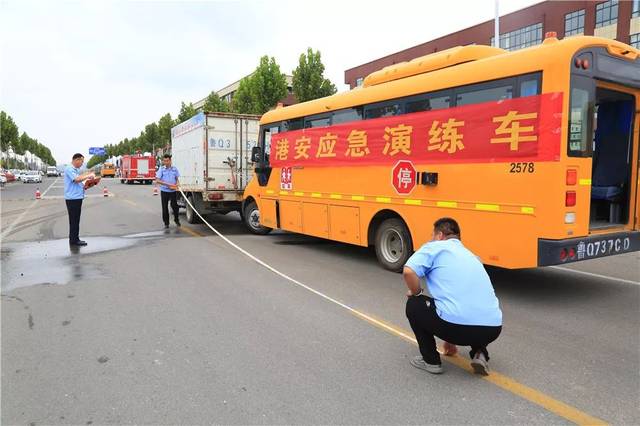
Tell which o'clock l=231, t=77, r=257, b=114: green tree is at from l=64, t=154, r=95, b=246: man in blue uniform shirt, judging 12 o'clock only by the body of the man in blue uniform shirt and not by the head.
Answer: The green tree is roughly at 10 o'clock from the man in blue uniform shirt.

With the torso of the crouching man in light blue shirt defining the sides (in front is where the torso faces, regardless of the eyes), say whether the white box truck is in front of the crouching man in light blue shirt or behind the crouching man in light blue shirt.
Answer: in front

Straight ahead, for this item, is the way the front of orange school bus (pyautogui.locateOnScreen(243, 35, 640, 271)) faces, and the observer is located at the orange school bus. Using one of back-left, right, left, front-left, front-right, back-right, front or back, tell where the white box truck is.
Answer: front

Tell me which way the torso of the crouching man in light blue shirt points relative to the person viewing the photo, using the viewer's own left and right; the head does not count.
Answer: facing away from the viewer and to the left of the viewer

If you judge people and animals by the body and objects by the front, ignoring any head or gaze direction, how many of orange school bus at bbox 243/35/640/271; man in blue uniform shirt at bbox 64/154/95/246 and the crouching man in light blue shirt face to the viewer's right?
1

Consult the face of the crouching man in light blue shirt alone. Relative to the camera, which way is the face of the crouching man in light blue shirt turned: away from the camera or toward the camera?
away from the camera

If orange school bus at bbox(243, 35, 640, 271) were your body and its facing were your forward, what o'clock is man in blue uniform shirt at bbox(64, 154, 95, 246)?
The man in blue uniform shirt is roughly at 11 o'clock from the orange school bus.

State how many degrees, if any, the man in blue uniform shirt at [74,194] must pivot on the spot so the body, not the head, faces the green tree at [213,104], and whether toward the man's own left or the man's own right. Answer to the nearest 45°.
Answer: approximately 90° to the man's own left

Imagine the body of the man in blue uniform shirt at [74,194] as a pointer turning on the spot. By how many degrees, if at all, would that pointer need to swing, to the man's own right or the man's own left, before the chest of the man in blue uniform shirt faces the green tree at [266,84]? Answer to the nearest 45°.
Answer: approximately 45° to the man's own left

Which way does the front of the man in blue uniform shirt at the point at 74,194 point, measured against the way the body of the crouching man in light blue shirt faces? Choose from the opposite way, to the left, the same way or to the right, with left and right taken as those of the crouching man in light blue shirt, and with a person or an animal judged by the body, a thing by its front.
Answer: to the right

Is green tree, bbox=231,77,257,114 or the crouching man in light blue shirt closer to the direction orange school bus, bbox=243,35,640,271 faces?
the green tree

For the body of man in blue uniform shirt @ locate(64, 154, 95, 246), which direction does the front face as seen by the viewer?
to the viewer's right

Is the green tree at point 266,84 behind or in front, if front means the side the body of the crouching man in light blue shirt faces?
in front

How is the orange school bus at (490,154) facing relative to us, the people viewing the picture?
facing away from the viewer and to the left of the viewer
